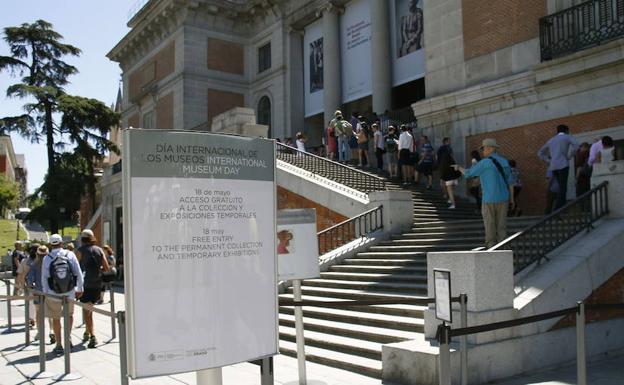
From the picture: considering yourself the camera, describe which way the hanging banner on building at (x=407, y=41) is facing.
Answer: facing the viewer and to the left of the viewer

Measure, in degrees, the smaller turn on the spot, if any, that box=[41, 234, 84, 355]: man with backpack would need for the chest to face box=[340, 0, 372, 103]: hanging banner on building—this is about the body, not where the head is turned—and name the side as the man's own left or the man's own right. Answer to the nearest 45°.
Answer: approximately 45° to the man's own right

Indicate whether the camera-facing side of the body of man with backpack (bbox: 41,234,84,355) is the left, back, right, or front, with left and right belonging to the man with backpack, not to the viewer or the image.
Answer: back

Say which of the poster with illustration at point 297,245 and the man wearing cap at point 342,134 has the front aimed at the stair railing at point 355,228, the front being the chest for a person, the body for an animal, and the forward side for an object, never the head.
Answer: the man wearing cap

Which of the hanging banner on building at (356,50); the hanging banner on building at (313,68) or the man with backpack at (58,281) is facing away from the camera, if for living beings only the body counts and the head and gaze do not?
the man with backpack

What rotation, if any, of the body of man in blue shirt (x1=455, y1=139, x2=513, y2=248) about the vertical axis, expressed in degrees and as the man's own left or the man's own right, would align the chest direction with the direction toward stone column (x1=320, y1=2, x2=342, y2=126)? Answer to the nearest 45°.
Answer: approximately 45° to the man's own right

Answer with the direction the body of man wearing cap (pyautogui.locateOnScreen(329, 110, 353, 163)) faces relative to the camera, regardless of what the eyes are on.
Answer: toward the camera

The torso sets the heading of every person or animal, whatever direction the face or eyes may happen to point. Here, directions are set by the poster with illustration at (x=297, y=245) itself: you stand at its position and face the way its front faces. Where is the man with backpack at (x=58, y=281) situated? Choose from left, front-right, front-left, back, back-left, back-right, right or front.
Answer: back-right

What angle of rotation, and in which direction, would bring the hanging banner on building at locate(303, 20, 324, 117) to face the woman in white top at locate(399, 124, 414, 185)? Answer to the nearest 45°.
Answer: approximately 45° to its left

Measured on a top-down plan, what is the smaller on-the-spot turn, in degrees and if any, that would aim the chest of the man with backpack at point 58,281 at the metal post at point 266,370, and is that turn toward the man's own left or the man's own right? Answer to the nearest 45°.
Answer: approximately 180°

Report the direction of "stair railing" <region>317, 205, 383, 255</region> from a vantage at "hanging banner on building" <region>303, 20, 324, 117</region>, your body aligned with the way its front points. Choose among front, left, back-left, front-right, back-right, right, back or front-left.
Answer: front-left

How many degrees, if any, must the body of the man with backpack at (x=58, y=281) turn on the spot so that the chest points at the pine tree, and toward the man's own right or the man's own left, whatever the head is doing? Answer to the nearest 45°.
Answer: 0° — they already face it

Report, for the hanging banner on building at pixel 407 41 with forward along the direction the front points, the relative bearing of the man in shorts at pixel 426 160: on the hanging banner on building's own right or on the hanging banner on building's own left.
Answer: on the hanging banner on building's own left

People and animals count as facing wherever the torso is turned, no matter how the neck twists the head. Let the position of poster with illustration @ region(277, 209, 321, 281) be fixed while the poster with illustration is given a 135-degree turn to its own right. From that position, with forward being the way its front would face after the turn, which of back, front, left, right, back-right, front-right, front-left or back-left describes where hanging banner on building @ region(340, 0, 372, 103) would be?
front-right

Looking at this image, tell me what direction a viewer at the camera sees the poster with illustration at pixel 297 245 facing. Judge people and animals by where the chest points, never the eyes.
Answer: facing the viewer

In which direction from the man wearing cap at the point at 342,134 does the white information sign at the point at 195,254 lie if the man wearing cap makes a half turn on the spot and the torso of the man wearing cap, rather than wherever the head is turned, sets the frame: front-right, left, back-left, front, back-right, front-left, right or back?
front
